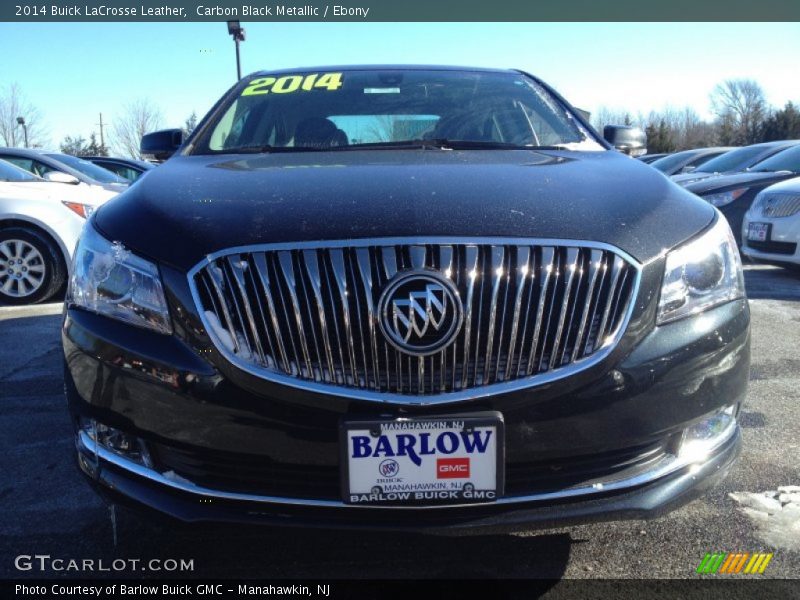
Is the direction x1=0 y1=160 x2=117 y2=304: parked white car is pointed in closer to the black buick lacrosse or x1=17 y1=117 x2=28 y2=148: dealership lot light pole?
the black buick lacrosse

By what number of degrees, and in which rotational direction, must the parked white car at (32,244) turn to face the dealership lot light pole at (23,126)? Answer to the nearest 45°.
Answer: approximately 135° to its left

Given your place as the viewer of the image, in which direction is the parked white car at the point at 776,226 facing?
facing the viewer and to the left of the viewer

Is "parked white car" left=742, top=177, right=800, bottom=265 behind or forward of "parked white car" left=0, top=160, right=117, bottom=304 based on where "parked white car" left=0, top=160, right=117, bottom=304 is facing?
forward

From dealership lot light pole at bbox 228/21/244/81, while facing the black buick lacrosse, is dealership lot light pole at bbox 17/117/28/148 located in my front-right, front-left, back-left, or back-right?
back-right

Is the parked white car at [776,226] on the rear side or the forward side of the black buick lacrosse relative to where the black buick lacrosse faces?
on the rear side

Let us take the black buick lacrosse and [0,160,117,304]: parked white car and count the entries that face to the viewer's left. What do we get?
0

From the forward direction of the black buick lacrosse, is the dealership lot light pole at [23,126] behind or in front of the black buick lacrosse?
behind

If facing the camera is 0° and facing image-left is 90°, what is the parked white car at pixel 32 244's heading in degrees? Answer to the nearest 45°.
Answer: approximately 315°

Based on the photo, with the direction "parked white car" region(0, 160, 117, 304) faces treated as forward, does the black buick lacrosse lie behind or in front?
in front

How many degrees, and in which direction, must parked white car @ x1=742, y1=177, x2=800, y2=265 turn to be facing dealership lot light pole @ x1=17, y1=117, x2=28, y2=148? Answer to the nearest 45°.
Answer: approximately 90° to its right

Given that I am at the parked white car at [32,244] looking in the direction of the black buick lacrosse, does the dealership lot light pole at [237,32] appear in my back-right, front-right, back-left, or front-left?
back-left
